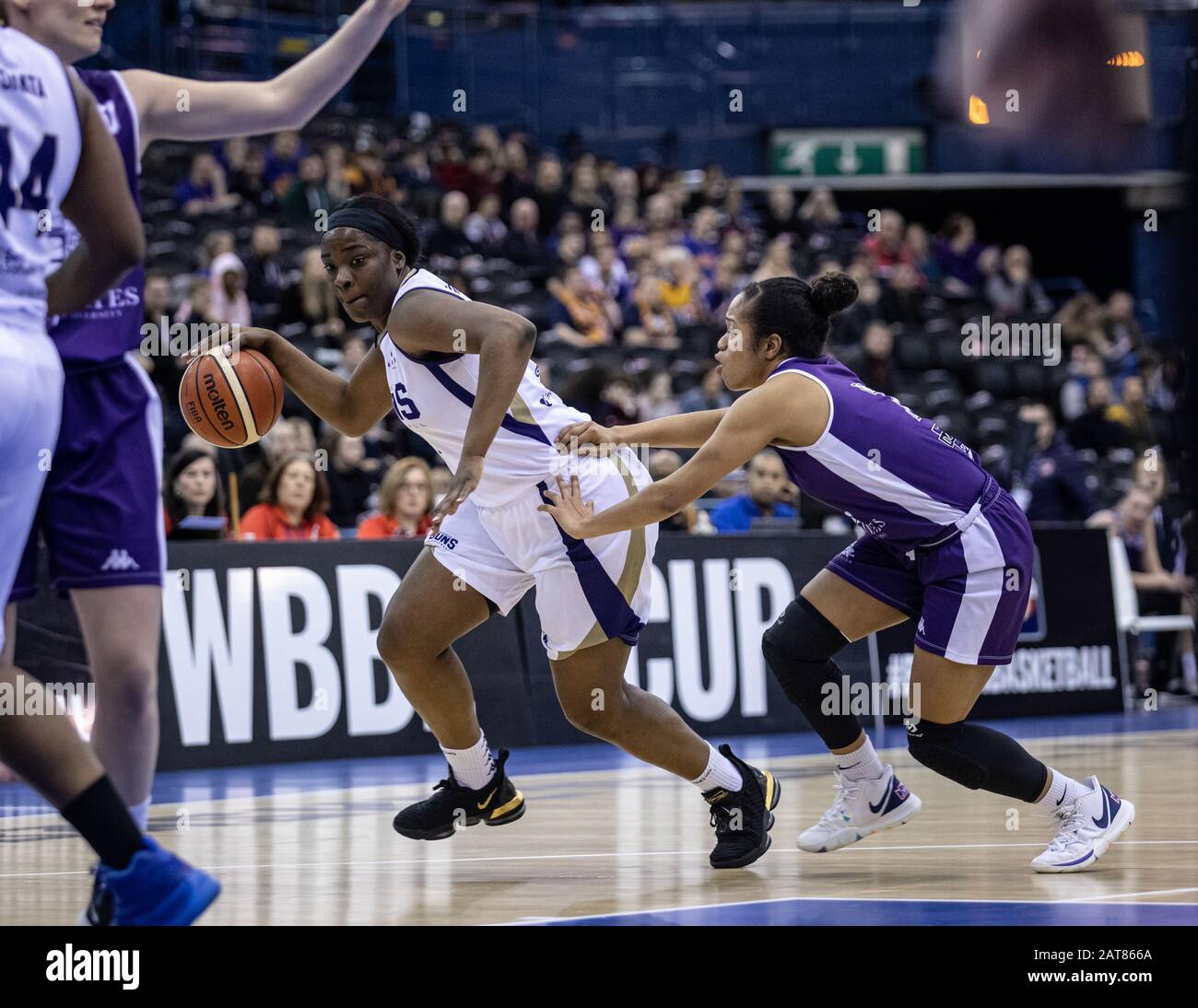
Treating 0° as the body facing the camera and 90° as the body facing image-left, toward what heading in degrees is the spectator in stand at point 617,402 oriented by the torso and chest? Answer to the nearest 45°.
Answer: approximately 0°

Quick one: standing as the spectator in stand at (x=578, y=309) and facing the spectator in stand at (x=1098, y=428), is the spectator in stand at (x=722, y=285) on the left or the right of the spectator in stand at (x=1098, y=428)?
left

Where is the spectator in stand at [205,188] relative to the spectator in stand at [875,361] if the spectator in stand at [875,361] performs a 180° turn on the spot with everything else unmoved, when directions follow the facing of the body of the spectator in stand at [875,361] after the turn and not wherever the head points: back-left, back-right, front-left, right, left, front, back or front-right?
left

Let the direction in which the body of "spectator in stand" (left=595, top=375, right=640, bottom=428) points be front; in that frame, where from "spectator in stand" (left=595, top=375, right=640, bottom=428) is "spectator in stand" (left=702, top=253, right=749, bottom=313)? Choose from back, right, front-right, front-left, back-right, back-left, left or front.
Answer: back

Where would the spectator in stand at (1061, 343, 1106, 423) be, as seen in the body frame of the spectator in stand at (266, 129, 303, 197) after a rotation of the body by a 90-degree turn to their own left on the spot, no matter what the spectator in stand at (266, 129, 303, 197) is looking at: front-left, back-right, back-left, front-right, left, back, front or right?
front

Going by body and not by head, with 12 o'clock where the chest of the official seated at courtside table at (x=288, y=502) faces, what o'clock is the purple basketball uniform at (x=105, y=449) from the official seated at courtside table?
The purple basketball uniform is roughly at 12 o'clock from the official seated at courtside table.

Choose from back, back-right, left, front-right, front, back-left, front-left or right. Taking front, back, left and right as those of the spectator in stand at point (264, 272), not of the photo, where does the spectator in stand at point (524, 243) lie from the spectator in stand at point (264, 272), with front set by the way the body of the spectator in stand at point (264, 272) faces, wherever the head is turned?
back-left

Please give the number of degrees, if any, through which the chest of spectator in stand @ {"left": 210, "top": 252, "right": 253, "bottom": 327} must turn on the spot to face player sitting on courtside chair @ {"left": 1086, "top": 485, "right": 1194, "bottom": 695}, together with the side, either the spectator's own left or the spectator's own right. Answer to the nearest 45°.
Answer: approximately 90° to the spectator's own left

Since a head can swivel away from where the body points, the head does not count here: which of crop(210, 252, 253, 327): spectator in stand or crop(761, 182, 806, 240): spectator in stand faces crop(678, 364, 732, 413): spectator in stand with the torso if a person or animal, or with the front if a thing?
crop(761, 182, 806, 240): spectator in stand
